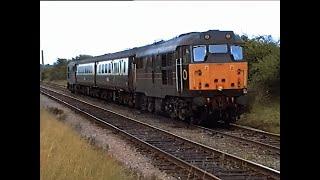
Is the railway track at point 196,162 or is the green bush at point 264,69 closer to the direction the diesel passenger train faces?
the railway track

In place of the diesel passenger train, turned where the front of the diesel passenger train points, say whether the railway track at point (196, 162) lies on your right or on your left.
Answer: on your right

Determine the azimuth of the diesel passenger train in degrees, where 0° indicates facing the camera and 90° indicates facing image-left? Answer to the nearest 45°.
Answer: approximately 315°

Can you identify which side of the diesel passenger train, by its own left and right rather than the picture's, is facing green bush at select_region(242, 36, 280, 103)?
left
